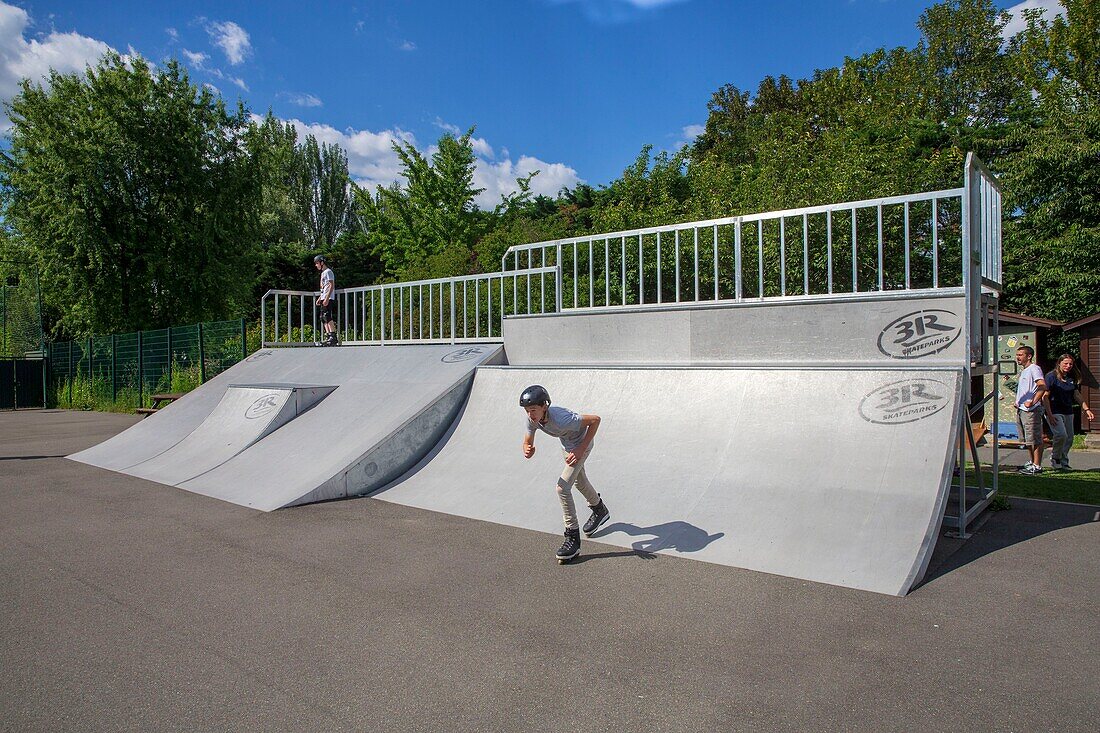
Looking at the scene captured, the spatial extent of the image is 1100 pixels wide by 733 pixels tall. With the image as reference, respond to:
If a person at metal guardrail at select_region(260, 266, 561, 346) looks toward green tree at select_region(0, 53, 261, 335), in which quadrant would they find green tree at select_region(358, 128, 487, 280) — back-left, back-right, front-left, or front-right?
front-right

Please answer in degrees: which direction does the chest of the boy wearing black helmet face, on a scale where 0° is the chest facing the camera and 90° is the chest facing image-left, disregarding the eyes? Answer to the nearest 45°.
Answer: approximately 45°

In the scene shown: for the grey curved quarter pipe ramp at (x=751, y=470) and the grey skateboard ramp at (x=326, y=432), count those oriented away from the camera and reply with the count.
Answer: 0

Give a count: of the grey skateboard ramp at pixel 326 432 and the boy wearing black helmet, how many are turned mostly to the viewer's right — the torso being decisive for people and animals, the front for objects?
0

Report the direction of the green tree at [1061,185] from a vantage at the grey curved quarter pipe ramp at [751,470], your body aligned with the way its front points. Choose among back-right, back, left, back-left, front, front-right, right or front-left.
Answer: back

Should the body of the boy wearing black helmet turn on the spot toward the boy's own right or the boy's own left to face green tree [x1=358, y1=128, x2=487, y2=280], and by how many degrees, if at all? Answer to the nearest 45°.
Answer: approximately 135° to the boy's own right

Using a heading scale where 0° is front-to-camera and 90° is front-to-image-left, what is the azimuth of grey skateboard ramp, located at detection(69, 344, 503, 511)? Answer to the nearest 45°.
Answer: approximately 45°

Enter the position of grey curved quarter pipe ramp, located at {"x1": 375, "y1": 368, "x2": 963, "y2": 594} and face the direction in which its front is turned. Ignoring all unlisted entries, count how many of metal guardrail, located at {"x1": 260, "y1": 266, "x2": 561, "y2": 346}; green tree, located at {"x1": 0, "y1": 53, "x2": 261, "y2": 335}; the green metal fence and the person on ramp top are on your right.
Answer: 4

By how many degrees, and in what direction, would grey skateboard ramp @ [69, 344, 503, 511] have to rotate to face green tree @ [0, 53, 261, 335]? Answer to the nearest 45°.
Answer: approximately 135° to its right

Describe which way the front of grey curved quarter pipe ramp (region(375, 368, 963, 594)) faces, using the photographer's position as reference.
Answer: facing the viewer and to the left of the viewer
